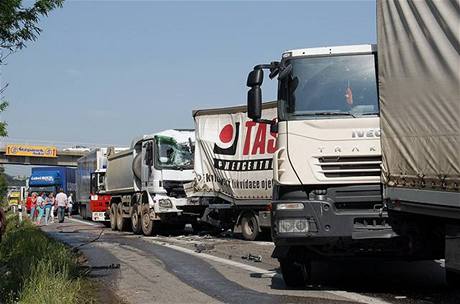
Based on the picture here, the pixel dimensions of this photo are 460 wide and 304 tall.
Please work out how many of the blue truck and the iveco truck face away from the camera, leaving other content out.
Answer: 0

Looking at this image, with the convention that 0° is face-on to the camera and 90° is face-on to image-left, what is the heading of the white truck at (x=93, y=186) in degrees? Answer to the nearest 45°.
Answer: approximately 315°

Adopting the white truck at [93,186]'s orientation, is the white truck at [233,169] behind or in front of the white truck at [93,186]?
in front

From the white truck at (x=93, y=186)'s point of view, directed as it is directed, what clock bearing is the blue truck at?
The blue truck is roughly at 5 o'clock from the white truck.

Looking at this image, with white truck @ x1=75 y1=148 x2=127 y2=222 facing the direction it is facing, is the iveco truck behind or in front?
in front

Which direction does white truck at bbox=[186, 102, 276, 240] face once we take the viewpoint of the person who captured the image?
facing the viewer and to the right of the viewer

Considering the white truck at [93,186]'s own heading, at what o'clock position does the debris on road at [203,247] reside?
The debris on road is roughly at 1 o'clock from the white truck.

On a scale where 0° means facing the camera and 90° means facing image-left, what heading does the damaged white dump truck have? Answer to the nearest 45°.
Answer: approximately 315°
